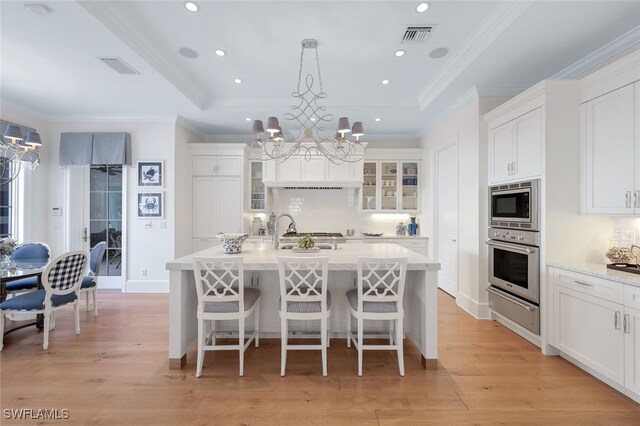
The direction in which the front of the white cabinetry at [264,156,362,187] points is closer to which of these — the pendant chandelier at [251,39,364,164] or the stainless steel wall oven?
the pendant chandelier

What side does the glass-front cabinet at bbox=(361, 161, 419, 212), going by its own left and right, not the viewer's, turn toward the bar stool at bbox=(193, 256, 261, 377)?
front

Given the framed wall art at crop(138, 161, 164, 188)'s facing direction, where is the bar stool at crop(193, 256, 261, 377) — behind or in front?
in front

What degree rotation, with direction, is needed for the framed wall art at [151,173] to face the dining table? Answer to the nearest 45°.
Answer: approximately 45° to its right

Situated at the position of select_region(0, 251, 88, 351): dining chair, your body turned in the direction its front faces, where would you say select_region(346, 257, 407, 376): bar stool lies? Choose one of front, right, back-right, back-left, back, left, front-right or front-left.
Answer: back

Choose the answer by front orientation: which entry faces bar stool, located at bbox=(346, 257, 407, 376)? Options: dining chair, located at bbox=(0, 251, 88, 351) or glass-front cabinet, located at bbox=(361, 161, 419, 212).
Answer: the glass-front cabinet

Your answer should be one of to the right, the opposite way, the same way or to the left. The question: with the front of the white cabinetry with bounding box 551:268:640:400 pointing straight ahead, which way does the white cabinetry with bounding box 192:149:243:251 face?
to the left

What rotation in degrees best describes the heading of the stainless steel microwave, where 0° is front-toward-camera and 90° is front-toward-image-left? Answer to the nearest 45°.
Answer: approximately 45°

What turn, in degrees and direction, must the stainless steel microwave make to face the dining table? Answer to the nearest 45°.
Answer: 0° — it already faces it

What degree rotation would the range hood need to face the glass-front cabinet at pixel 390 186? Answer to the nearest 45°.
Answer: approximately 90° to its left

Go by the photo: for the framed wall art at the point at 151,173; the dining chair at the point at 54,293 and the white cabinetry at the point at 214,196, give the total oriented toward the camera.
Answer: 2

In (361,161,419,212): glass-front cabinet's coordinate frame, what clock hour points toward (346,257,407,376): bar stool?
The bar stool is roughly at 12 o'clock from the glass-front cabinet.

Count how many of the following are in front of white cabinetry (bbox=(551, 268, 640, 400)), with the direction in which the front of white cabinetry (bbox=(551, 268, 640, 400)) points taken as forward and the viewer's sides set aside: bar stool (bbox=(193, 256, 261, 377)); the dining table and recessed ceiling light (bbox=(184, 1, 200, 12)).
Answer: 3

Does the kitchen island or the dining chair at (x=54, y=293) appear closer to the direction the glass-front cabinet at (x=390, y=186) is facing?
the kitchen island
